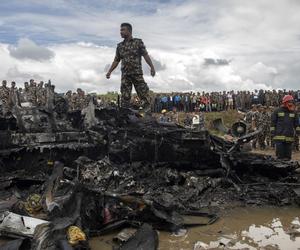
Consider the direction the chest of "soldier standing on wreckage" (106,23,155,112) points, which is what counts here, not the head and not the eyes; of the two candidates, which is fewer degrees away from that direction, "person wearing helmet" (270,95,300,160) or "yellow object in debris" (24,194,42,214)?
the yellow object in debris

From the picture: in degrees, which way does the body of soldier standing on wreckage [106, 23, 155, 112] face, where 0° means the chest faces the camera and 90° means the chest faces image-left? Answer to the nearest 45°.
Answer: approximately 45°

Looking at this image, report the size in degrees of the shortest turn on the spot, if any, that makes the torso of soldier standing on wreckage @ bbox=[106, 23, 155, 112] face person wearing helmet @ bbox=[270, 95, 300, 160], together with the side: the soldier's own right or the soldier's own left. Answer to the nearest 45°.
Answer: approximately 135° to the soldier's own left

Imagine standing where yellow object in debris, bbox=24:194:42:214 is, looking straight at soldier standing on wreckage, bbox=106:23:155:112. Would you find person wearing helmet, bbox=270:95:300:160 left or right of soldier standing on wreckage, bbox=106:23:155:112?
right

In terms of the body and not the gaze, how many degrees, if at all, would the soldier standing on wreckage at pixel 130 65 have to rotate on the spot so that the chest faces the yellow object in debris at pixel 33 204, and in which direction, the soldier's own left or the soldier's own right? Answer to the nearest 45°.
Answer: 0° — they already face it
